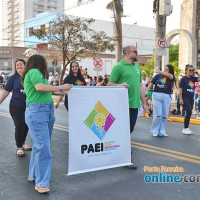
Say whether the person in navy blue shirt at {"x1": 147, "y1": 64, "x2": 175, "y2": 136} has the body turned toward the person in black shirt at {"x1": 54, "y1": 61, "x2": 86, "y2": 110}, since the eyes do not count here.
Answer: no

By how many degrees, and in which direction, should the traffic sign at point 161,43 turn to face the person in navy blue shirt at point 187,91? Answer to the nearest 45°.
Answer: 0° — it already faces them

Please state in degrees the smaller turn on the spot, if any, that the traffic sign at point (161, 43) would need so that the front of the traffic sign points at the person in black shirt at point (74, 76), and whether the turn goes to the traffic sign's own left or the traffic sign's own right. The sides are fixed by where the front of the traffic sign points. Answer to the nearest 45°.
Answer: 0° — it already faces them

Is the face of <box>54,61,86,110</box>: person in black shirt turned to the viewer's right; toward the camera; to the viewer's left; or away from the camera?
toward the camera

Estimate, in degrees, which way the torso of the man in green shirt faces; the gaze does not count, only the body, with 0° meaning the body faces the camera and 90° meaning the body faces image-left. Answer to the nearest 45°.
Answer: approximately 315°

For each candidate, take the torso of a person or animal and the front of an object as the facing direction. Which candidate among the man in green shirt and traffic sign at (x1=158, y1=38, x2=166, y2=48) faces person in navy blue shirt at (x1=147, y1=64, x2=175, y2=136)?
the traffic sign

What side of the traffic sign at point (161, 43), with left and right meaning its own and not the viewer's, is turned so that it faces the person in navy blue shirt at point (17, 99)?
front

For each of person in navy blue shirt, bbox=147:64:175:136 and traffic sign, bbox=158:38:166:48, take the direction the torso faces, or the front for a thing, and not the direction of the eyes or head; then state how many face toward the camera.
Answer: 2

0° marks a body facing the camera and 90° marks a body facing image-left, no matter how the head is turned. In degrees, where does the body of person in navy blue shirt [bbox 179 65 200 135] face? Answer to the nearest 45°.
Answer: approximately 315°

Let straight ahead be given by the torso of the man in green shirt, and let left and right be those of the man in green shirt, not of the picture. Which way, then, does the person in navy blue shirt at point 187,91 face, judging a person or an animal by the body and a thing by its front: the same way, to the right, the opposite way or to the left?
the same way

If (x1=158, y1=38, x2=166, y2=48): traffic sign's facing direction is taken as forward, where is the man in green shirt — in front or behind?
in front

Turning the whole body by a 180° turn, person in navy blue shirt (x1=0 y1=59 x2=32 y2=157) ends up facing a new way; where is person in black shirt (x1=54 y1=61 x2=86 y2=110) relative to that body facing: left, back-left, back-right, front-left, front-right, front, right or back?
right

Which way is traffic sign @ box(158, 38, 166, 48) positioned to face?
toward the camera

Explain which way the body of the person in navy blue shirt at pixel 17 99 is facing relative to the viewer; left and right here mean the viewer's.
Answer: facing the viewer and to the right of the viewer

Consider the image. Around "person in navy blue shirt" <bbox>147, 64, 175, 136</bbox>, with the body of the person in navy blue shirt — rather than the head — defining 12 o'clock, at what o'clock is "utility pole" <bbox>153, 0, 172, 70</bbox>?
The utility pole is roughly at 6 o'clock from the person in navy blue shirt.
